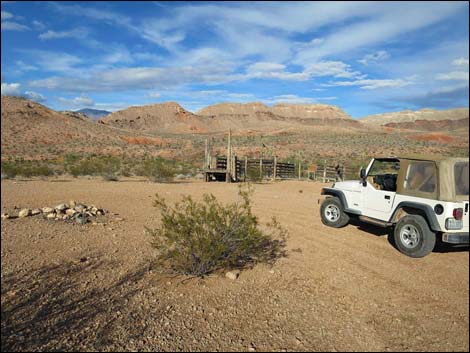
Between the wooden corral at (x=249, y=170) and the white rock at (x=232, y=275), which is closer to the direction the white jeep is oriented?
the wooden corral

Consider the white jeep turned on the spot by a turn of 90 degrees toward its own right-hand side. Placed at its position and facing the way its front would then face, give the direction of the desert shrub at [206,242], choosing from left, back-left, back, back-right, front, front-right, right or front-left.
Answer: back

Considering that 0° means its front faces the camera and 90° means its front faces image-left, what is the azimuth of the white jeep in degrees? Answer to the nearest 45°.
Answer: approximately 135°

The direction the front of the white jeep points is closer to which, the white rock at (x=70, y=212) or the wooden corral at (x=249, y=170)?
the wooden corral

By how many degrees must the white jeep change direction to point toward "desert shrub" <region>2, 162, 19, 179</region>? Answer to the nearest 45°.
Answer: approximately 45° to its left

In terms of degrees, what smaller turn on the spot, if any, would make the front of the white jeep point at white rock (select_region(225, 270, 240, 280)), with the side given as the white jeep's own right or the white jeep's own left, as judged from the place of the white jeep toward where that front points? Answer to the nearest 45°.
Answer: approximately 90° to the white jeep's own left

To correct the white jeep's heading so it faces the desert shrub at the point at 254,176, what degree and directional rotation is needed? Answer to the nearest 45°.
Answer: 0° — it already faces it
